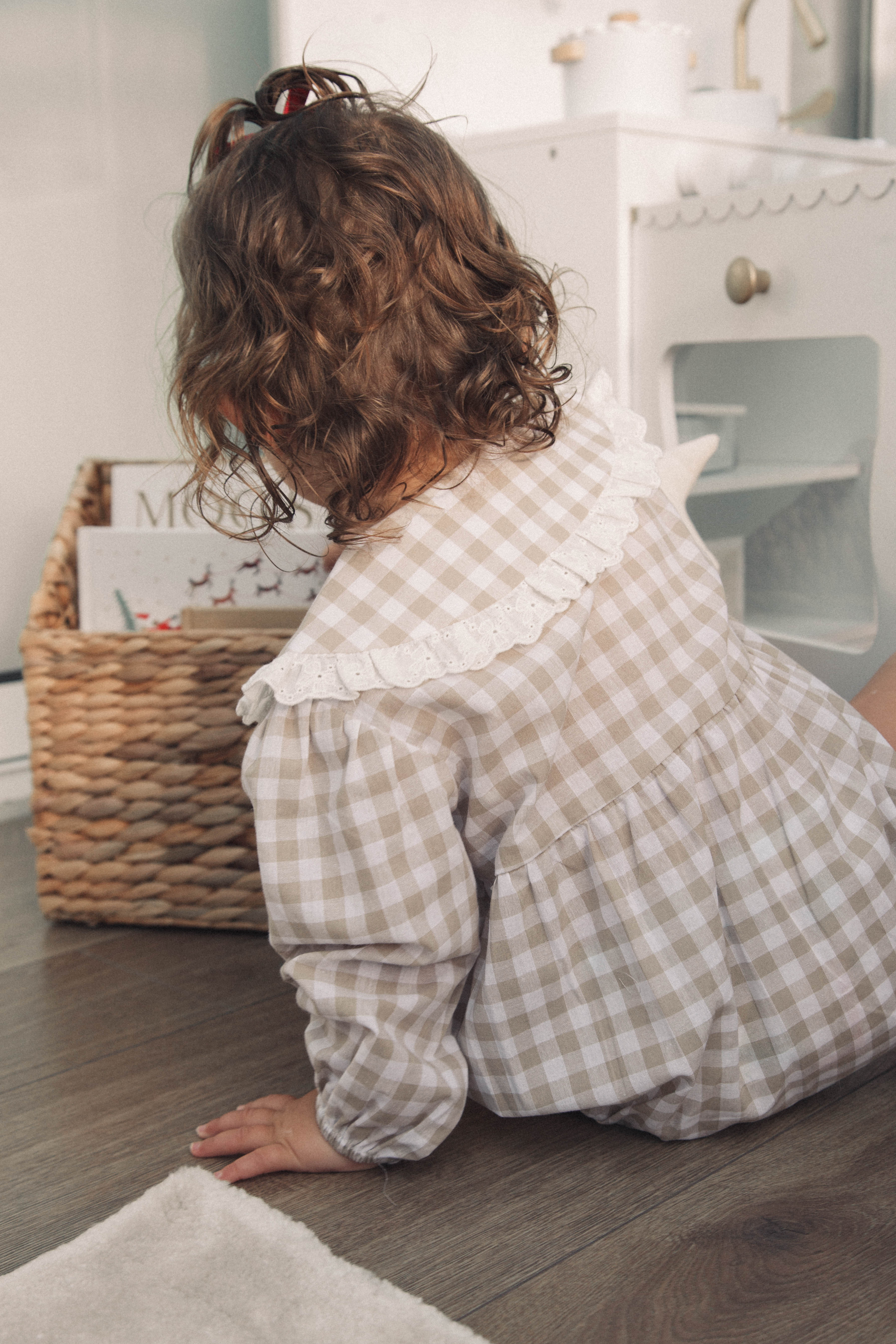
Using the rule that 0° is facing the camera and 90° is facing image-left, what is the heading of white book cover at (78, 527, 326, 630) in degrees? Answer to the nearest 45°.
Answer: approximately 0°

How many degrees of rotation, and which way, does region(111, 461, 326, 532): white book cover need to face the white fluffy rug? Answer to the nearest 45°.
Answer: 0° — it already faces it

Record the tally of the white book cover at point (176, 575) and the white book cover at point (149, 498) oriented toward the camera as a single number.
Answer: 2

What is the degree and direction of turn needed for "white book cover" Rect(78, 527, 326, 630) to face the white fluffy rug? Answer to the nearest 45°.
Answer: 0° — it already faces it

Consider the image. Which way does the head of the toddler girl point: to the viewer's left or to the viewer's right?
to the viewer's left
